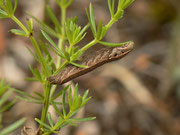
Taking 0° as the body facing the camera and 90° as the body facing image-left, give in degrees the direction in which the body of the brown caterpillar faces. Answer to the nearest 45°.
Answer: approximately 270°
